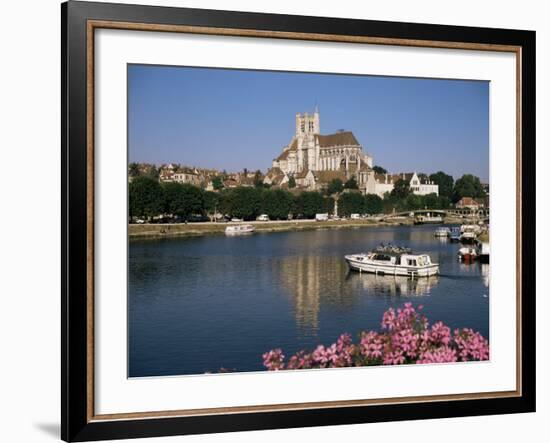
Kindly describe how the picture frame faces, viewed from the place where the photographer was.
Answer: facing the viewer and to the right of the viewer
